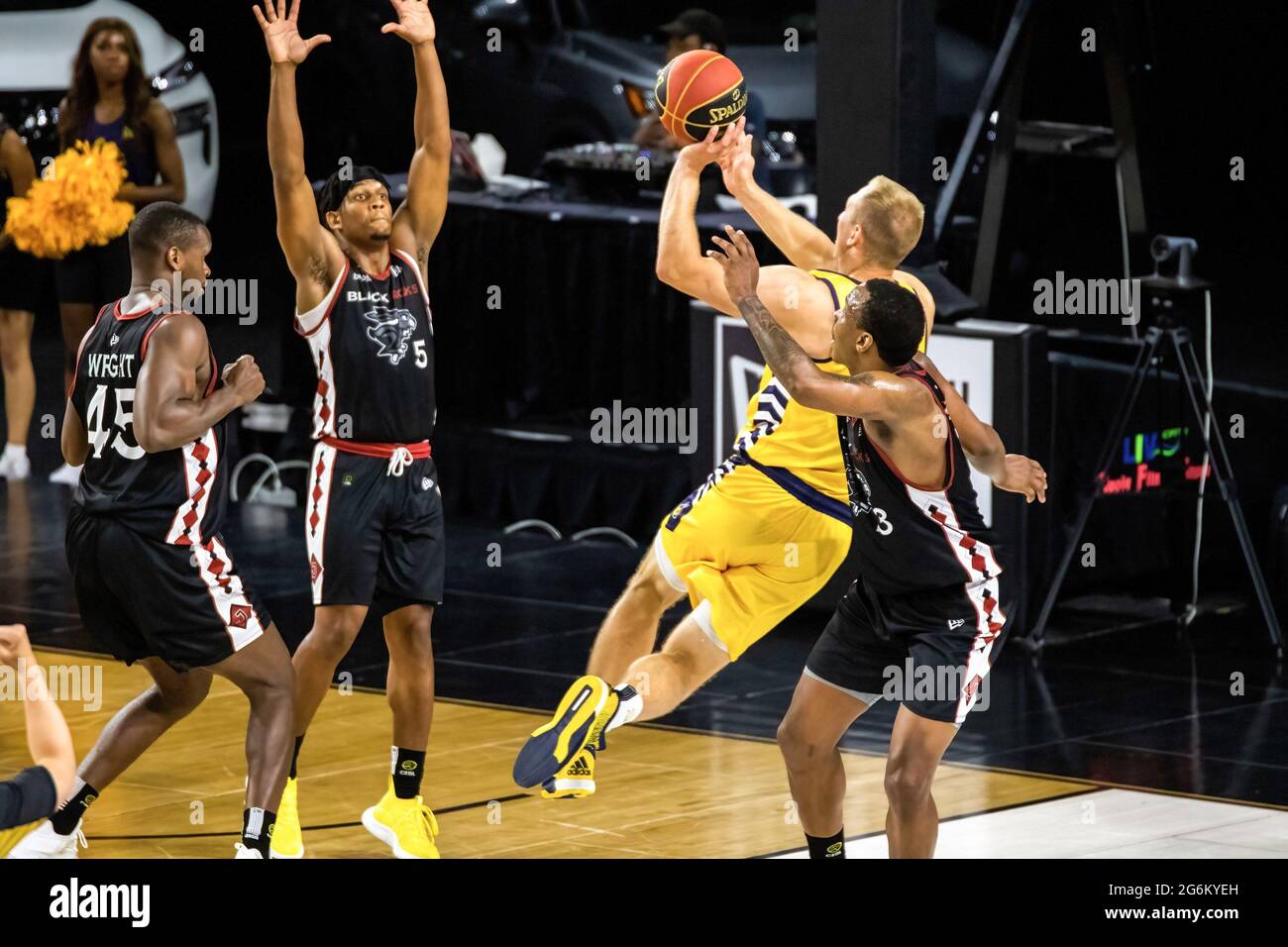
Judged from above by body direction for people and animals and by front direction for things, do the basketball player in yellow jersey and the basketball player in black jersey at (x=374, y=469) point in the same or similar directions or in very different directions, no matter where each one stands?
very different directions

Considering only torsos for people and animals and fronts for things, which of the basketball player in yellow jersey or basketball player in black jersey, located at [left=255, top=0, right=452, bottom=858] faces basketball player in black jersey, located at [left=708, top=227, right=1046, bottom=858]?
basketball player in black jersey, located at [left=255, top=0, right=452, bottom=858]

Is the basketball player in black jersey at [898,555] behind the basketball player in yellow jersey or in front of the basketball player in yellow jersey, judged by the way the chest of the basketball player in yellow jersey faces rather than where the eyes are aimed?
behind

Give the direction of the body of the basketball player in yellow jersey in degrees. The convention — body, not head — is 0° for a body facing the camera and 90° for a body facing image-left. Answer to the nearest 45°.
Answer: approximately 135°

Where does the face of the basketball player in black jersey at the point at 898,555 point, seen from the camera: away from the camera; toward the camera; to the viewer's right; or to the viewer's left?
to the viewer's left

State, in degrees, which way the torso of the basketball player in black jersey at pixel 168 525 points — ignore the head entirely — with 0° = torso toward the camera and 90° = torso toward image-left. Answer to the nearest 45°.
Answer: approximately 225°

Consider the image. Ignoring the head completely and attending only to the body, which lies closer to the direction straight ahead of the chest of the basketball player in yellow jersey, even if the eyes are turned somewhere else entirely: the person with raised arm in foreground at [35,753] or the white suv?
the white suv

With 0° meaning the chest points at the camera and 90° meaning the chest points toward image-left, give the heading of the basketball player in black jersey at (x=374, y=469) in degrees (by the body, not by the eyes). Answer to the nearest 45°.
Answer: approximately 315°

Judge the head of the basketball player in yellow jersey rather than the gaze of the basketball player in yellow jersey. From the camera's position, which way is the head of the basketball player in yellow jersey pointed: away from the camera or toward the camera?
away from the camera

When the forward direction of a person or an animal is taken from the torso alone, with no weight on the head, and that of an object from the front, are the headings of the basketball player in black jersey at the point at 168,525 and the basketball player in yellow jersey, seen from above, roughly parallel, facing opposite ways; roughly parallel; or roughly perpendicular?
roughly perpendicular

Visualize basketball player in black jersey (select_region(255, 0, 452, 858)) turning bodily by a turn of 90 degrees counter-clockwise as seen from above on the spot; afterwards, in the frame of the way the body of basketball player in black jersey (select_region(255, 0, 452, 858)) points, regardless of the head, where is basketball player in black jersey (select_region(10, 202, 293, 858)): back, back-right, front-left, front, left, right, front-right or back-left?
back

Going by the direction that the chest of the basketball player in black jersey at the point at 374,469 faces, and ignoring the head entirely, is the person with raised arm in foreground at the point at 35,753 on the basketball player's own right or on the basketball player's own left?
on the basketball player's own right
